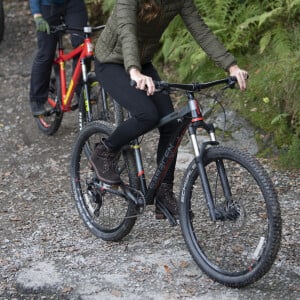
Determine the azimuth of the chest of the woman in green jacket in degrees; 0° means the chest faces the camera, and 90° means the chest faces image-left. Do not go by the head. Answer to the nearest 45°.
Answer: approximately 315°

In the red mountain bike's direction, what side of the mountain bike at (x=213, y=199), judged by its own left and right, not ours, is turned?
back

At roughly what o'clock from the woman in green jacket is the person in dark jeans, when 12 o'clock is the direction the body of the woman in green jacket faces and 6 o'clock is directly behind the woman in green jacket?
The person in dark jeans is roughly at 7 o'clock from the woman in green jacket.

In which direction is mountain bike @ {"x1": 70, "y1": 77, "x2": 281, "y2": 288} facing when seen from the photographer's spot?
facing the viewer and to the right of the viewer

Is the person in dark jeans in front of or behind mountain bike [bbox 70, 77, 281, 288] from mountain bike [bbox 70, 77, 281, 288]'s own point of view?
behind

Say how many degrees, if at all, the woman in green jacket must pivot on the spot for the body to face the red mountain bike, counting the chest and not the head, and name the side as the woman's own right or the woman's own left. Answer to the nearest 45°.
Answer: approximately 135° to the woman's own left
